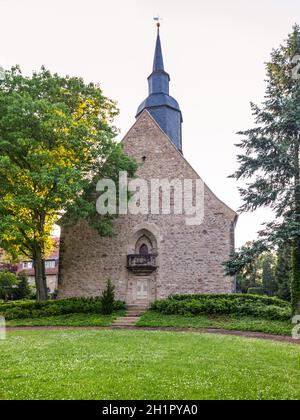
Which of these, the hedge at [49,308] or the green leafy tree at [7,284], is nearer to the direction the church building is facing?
the hedge

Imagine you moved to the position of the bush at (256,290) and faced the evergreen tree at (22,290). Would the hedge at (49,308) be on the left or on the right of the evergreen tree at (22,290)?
left

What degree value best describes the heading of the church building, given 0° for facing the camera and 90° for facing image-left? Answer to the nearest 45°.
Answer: approximately 0°
